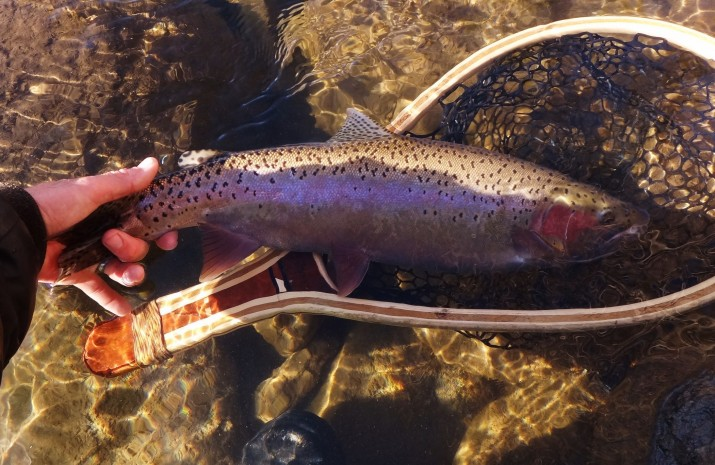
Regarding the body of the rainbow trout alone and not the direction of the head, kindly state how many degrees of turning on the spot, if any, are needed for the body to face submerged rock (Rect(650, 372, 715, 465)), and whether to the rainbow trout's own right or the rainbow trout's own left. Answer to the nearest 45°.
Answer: approximately 45° to the rainbow trout's own right

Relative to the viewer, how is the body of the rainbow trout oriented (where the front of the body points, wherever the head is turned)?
to the viewer's right
